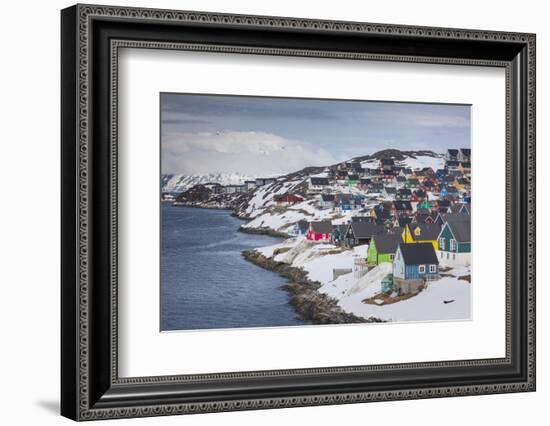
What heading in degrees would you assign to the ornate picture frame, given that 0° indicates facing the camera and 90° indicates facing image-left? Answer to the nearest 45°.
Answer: approximately 315°
